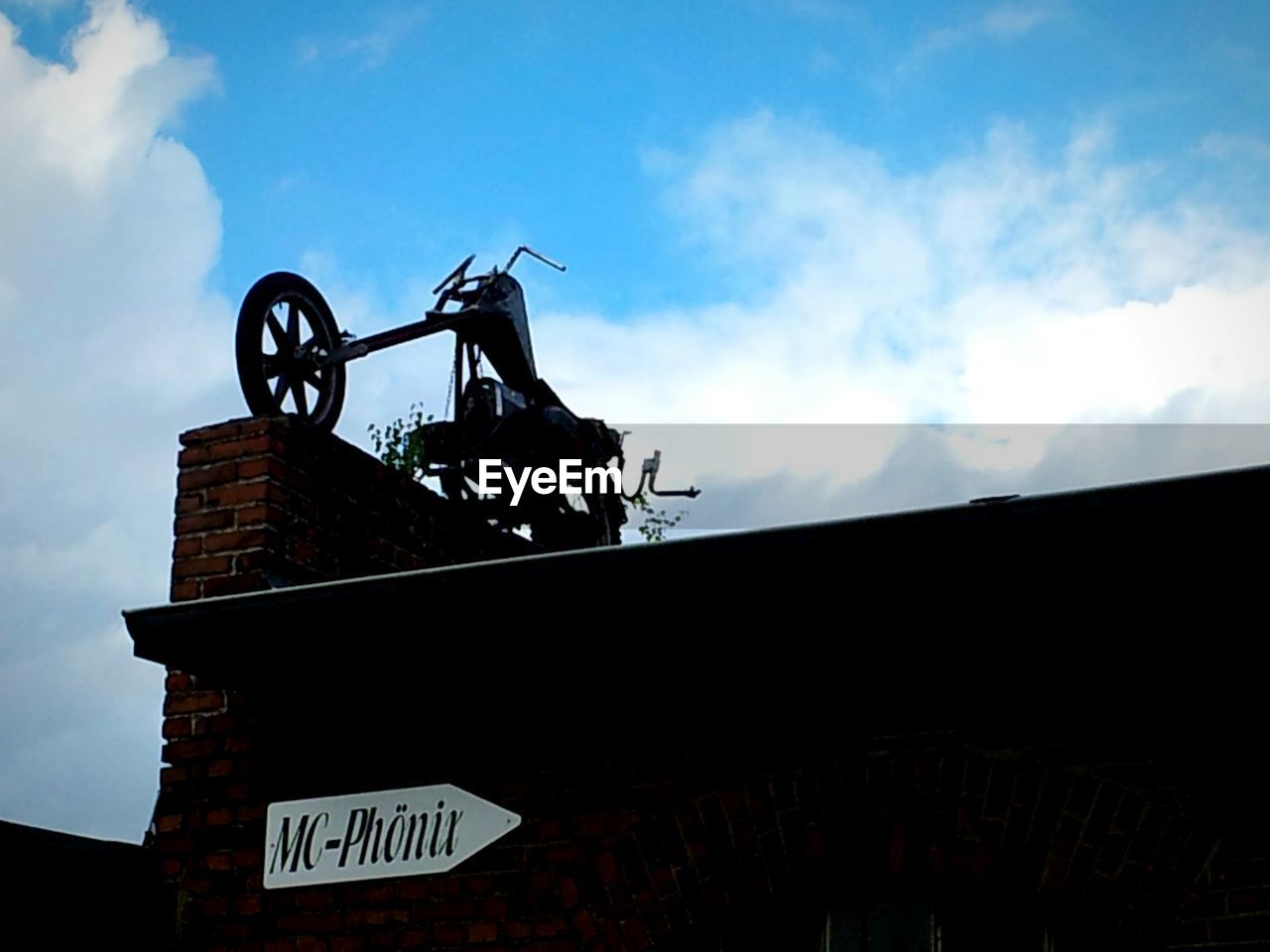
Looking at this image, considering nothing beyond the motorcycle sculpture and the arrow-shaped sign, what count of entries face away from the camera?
0
